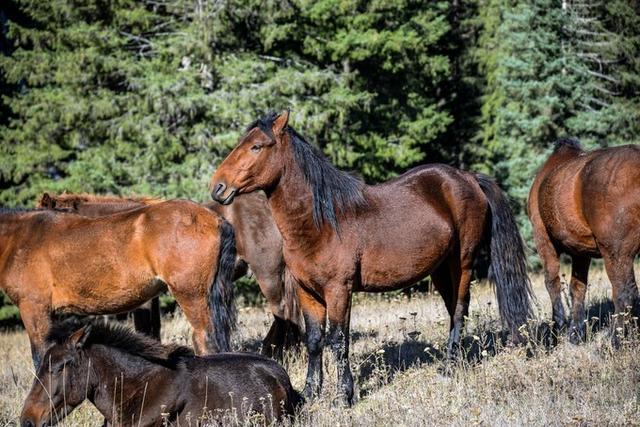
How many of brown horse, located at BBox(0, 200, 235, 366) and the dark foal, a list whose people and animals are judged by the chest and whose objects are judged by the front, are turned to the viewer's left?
2

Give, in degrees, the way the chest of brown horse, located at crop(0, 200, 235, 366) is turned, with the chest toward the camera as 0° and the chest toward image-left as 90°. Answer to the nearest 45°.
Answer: approximately 90°

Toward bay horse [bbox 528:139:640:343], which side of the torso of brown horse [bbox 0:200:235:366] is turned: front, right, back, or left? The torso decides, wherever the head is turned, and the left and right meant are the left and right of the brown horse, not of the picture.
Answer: back

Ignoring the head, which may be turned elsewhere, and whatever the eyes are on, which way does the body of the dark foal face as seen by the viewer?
to the viewer's left

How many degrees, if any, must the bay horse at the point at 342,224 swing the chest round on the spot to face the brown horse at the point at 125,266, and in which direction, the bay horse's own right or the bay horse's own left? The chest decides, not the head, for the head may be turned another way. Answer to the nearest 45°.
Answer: approximately 45° to the bay horse's own right

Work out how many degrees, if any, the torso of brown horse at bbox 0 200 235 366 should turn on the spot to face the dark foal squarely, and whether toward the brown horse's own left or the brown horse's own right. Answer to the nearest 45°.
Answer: approximately 90° to the brown horse's own left
